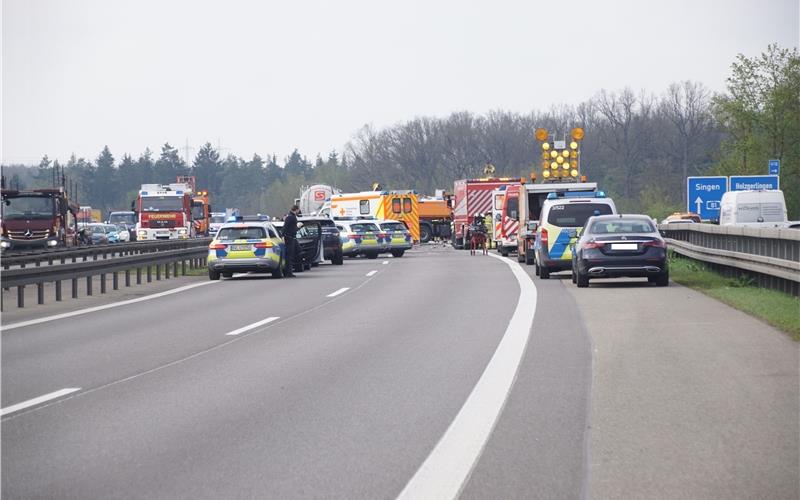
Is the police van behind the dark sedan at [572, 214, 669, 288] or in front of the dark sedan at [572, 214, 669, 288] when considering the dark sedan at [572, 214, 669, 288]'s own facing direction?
in front

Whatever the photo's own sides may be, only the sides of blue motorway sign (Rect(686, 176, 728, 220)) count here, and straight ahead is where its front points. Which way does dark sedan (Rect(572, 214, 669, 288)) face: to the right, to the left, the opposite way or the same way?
the opposite way

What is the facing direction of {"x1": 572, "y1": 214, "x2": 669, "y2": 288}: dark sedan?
away from the camera

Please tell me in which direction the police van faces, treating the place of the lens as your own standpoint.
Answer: facing away from the viewer

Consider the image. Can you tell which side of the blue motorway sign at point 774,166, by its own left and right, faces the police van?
front

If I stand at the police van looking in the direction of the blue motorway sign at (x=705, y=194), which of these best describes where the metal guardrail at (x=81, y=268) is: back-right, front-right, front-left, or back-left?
back-left

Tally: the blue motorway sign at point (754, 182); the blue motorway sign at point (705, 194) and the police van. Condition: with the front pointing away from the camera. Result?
1

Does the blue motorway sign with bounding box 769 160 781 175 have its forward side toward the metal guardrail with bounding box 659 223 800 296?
yes

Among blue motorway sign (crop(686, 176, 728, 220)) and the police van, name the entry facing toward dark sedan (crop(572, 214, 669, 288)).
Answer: the blue motorway sign

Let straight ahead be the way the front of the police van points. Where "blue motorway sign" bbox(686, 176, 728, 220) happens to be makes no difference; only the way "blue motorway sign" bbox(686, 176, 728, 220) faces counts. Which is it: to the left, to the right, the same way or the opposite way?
the opposite way

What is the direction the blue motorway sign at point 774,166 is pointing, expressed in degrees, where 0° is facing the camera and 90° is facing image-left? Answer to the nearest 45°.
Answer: approximately 0°
